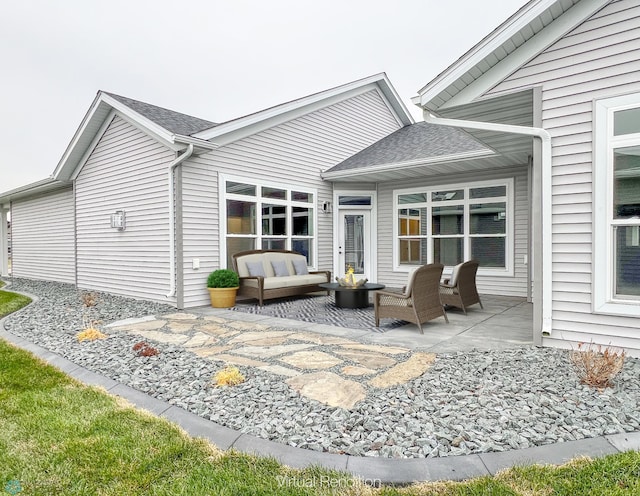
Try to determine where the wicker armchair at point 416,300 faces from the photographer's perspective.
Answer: facing away from the viewer and to the left of the viewer

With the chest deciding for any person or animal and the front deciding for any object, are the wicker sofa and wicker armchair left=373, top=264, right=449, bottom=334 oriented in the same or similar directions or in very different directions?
very different directions

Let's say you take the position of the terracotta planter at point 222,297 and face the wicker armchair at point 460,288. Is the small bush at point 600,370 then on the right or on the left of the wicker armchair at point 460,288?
right

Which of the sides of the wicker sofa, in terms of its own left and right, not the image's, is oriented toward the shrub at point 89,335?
right

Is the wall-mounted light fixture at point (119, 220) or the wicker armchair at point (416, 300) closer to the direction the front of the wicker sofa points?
the wicker armchair

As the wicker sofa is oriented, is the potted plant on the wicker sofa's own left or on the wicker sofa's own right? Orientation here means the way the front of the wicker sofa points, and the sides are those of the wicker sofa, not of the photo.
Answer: on the wicker sofa's own right

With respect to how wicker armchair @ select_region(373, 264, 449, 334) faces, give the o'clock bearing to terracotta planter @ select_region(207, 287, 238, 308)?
The terracotta planter is roughly at 11 o'clock from the wicker armchair.

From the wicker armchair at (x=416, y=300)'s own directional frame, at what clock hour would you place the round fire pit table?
The round fire pit table is roughly at 12 o'clock from the wicker armchair.

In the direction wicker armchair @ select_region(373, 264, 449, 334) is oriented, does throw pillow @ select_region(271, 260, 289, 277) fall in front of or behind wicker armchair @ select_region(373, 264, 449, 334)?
in front

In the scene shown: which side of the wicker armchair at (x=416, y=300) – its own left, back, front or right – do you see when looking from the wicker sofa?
front

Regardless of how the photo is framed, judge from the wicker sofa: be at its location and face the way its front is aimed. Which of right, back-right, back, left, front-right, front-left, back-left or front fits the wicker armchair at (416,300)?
front
